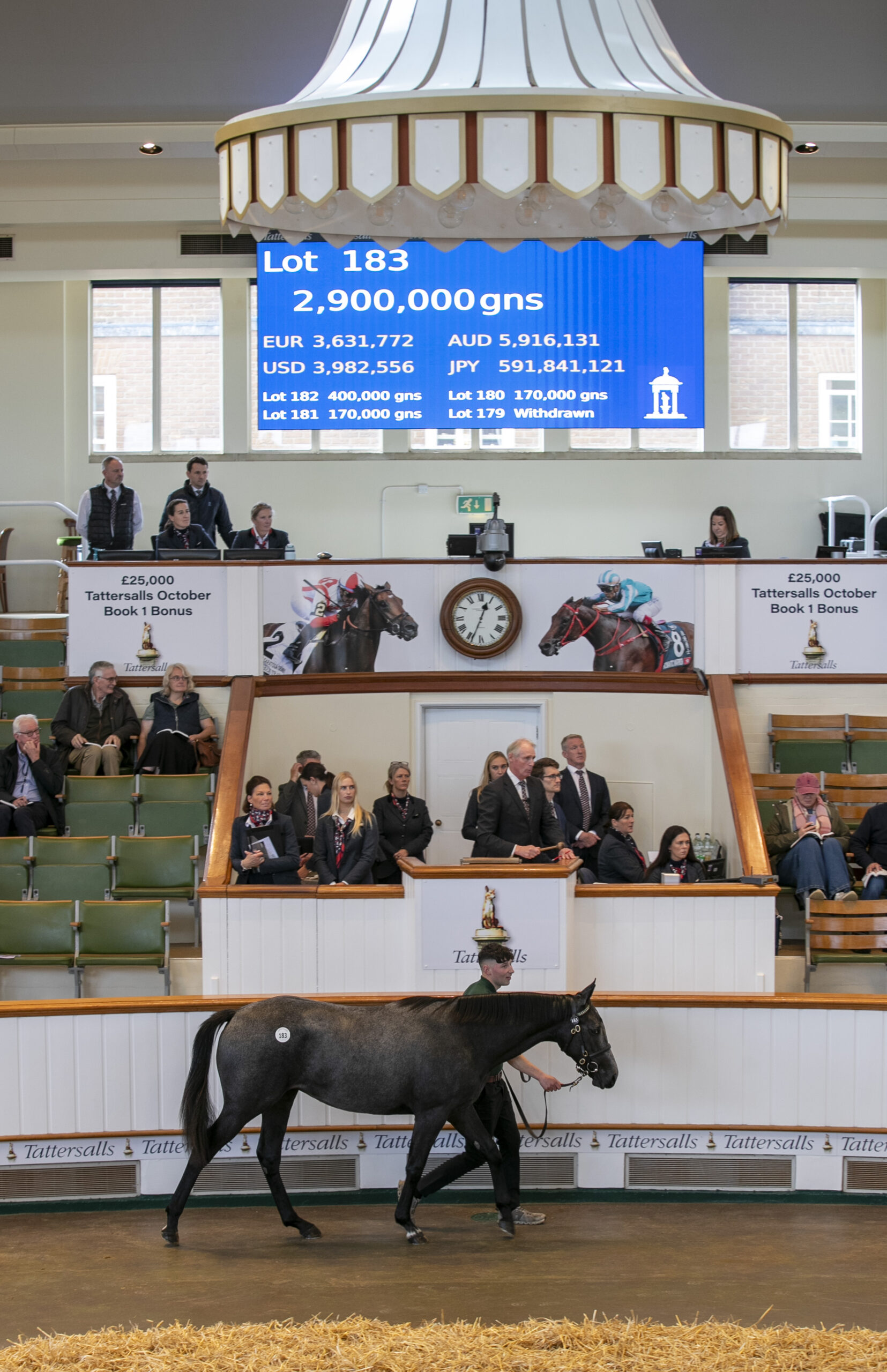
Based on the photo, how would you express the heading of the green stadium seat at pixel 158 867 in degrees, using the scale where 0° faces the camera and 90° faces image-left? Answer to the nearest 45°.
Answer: approximately 0°

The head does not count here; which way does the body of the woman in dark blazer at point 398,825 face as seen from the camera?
toward the camera

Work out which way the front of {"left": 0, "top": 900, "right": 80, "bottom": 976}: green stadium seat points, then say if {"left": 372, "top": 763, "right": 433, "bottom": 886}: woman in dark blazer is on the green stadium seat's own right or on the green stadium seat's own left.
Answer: on the green stadium seat's own left

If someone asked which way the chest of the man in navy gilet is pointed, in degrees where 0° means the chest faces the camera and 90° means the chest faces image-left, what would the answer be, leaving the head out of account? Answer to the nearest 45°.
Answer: approximately 0°

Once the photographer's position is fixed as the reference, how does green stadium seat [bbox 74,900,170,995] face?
facing the viewer

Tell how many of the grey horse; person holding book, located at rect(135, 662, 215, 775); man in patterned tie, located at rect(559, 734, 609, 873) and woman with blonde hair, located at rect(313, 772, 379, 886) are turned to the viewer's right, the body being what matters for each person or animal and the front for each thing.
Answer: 1

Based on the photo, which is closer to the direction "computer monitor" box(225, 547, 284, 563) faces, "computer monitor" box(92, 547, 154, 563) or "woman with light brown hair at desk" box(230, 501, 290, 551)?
the woman with light brown hair at desk

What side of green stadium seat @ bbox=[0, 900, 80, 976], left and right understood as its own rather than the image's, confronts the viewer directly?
front

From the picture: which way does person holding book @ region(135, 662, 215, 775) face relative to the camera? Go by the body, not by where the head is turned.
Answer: toward the camera

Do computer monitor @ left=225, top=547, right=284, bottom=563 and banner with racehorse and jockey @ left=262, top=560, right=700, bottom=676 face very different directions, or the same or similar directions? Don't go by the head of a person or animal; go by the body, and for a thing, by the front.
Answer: very different directions

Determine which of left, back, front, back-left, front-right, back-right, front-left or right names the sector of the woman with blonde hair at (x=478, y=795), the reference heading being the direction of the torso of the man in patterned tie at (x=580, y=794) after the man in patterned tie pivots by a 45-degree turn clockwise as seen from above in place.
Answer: front

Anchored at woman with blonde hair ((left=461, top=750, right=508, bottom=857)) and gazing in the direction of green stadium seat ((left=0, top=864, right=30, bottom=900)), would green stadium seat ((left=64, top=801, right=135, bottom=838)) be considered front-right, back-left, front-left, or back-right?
front-right

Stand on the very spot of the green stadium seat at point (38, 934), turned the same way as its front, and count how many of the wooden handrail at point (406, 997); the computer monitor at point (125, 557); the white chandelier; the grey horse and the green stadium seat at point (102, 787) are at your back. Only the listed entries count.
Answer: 2

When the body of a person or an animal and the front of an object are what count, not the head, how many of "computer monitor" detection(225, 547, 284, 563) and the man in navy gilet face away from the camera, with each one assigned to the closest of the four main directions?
1
